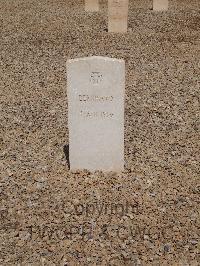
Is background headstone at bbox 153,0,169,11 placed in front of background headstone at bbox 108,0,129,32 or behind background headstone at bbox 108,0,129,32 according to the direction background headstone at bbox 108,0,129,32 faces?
behind

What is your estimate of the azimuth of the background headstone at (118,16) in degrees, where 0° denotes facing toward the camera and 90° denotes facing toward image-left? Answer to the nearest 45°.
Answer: approximately 0°

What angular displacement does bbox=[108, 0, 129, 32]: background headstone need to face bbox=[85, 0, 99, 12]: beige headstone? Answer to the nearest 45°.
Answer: approximately 180°

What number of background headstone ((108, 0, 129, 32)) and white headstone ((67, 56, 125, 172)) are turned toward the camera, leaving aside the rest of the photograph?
2

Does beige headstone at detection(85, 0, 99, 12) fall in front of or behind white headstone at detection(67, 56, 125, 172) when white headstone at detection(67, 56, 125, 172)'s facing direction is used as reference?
behind

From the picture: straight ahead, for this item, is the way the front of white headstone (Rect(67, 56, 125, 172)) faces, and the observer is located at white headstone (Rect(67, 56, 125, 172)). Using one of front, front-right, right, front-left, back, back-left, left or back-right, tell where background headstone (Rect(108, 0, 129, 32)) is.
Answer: back
